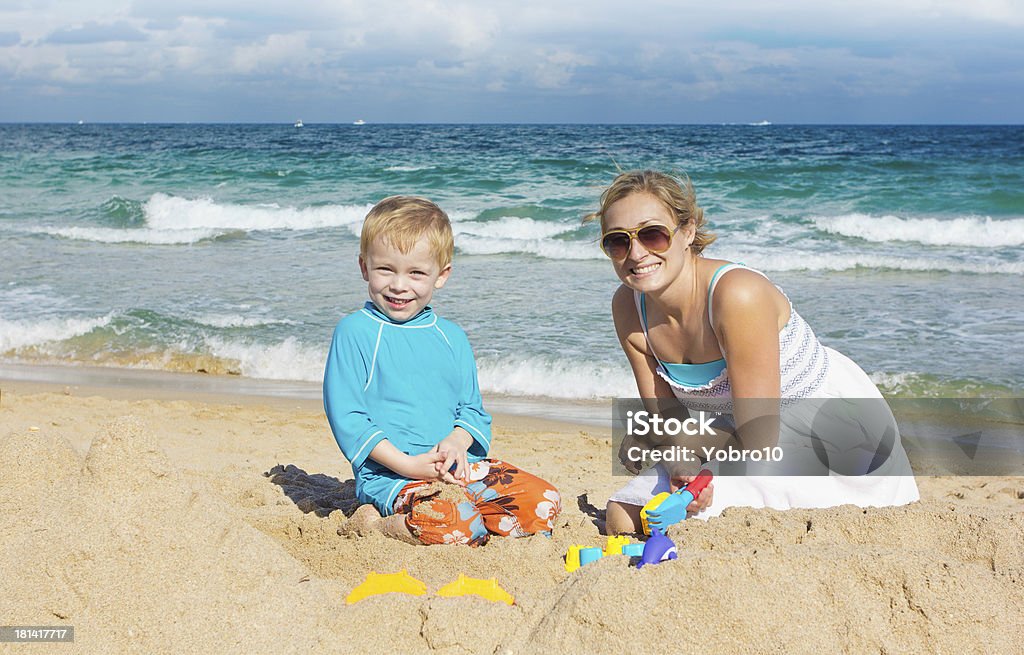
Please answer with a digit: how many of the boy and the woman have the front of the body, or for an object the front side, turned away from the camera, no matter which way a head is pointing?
0

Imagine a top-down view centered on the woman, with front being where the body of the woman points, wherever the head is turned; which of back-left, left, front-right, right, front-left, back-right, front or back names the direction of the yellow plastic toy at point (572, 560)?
front

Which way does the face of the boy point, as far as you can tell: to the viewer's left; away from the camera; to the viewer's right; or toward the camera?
toward the camera

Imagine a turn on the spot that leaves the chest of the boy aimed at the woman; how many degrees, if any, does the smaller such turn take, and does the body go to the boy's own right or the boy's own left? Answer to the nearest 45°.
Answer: approximately 45° to the boy's own left

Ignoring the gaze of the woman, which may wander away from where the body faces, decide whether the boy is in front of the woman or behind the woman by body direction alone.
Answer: in front

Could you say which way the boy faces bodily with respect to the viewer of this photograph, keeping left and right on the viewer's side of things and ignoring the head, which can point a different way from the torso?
facing the viewer and to the right of the viewer

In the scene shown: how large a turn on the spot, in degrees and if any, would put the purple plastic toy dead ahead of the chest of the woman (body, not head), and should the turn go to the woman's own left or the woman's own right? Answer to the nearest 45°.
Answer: approximately 45° to the woman's own left

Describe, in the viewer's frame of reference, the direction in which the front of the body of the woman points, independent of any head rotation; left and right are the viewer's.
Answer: facing the viewer and to the left of the viewer
